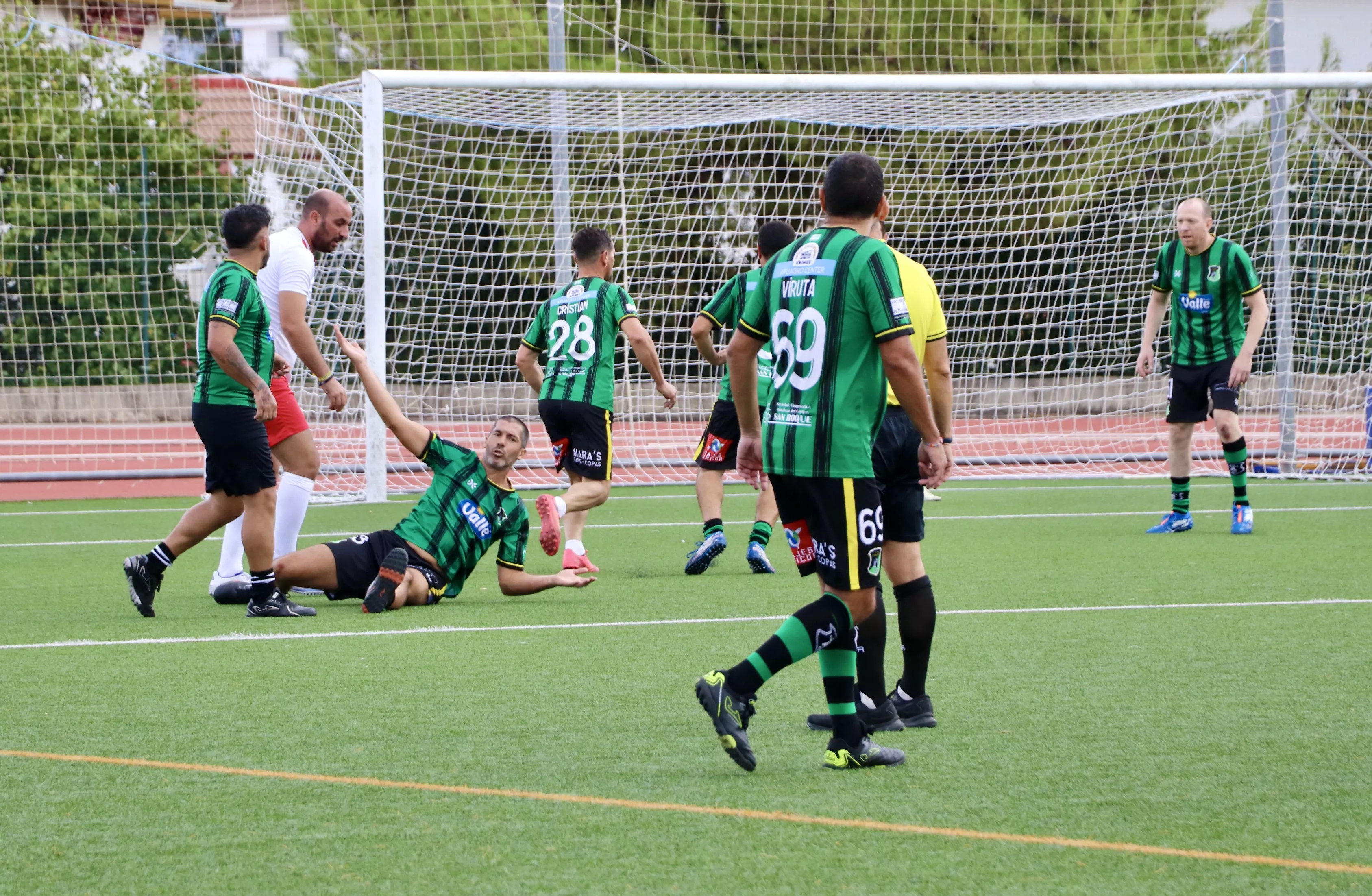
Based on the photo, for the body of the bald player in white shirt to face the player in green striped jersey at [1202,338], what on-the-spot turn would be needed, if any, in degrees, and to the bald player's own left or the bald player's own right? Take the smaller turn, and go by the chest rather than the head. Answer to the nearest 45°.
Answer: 0° — they already face them

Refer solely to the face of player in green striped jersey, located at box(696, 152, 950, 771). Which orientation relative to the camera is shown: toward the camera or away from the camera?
away from the camera

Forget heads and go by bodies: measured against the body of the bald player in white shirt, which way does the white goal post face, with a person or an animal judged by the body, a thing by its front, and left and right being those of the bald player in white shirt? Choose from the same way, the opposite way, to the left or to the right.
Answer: to the right

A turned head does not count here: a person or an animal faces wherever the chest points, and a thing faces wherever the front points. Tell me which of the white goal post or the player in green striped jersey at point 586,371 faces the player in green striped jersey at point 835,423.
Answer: the white goal post

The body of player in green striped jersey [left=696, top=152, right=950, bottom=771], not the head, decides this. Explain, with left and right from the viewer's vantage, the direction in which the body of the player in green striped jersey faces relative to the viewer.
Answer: facing away from the viewer and to the right of the viewer

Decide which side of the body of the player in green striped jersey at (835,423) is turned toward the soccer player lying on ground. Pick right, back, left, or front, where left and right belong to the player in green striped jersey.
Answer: left

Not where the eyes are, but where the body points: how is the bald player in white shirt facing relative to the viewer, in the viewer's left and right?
facing to the right of the viewer
